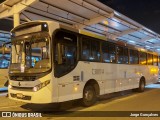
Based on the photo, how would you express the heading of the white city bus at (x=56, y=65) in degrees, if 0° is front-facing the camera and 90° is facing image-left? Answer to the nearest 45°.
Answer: approximately 45°
